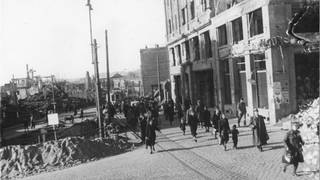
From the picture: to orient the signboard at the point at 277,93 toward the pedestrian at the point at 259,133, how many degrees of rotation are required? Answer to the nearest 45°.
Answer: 0° — it already faces them

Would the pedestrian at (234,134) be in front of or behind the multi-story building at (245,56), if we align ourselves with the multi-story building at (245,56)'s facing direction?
in front

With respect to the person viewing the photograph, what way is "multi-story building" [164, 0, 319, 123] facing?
facing the viewer and to the left of the viewer

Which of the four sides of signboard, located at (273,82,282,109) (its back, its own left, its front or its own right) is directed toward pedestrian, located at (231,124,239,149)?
front

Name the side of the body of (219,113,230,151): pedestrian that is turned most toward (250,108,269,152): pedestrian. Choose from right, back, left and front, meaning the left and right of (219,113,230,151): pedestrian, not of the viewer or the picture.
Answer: left

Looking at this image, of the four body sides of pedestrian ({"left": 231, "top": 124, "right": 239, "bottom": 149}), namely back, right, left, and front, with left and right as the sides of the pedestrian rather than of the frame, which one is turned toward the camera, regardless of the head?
front

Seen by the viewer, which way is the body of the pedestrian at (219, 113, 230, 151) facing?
toward the camera

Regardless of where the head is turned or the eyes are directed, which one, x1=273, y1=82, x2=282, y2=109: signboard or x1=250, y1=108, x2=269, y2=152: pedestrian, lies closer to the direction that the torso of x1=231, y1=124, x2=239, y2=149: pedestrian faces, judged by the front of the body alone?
the pedestrian

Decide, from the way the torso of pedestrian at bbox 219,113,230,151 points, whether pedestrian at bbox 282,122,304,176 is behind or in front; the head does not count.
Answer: in front
